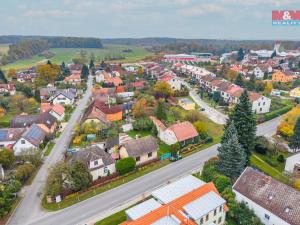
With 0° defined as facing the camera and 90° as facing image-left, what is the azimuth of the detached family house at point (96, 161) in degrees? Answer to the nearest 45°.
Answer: approximately 315°

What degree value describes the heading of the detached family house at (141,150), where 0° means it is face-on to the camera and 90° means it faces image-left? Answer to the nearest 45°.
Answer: approximately 315°

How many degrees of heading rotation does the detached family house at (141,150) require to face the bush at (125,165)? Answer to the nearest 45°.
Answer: approximately 90° to its right

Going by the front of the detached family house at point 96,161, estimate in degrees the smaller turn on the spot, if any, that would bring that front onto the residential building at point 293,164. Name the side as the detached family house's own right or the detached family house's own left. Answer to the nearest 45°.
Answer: approximately 45° to the detached family house's own left

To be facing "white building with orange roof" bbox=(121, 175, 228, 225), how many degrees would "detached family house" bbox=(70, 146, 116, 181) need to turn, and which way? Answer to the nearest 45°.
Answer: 0° — it already faces it

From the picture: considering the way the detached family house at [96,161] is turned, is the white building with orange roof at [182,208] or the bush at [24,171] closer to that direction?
the white building with orange roof
